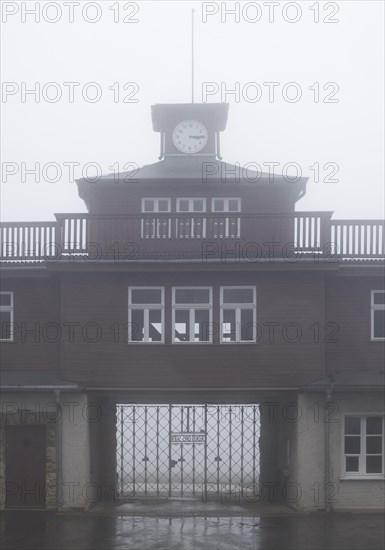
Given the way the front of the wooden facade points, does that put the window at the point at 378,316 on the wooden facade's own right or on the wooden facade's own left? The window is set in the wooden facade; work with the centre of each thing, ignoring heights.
on the wooden facade's own left

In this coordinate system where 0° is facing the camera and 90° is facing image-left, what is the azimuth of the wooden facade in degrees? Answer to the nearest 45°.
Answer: approximately 0°
